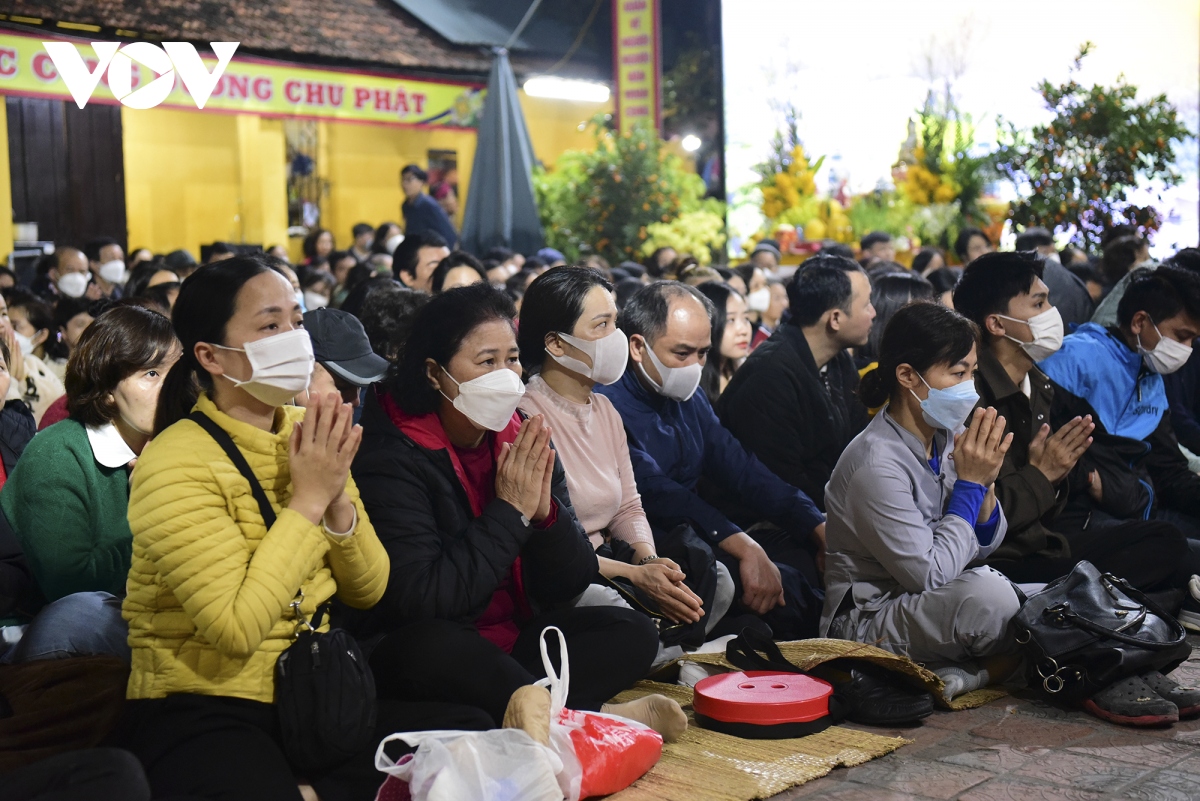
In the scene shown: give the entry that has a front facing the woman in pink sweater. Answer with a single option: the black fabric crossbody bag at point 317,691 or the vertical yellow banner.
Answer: the vertical yellow banner

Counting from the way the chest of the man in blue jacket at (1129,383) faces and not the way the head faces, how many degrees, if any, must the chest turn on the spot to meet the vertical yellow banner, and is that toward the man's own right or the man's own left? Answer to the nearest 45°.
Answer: approximately 180°

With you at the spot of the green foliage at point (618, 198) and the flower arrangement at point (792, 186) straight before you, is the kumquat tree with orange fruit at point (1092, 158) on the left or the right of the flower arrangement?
right

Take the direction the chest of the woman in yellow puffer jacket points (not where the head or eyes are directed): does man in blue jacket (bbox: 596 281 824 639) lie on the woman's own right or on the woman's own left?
on the woman's own left

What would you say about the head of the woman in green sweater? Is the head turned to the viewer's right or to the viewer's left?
to the viewer's right

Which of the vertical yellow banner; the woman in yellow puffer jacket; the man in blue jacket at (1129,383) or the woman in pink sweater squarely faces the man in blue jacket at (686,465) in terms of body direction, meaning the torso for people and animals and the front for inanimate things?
the vertical yellow banner

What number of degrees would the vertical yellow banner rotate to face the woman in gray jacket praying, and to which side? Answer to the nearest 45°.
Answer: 0° — it already faces them

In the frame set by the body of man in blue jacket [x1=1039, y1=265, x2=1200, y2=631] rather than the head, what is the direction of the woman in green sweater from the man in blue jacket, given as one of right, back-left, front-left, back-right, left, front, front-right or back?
right

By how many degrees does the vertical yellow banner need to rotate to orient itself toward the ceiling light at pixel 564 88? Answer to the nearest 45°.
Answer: approximately 135° to its right

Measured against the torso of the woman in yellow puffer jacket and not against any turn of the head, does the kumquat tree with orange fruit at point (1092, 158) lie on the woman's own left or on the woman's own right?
on the woman's own left

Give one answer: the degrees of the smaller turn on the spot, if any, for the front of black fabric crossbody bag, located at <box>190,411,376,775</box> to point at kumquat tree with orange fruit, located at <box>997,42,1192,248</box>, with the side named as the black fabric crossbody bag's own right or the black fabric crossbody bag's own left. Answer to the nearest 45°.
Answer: approximately 90° to the black fabric crossbody bag's own left

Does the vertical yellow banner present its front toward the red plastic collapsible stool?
yes
